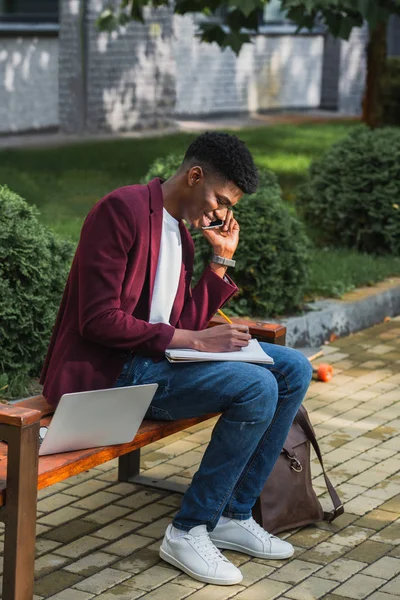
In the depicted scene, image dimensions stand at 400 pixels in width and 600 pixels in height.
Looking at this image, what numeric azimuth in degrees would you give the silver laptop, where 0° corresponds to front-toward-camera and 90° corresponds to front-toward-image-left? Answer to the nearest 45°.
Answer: approximately 135°

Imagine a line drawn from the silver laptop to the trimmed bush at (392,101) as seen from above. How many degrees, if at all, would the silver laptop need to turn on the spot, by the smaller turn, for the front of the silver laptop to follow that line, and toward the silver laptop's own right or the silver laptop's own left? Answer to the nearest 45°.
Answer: approximately 45° to the silver laptop's own right

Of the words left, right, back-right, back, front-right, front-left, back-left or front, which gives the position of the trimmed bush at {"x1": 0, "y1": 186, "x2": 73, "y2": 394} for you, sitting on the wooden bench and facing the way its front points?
back-left

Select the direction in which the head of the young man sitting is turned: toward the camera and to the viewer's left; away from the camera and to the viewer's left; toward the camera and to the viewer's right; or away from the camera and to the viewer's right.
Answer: toward the camera and to the viewer's right

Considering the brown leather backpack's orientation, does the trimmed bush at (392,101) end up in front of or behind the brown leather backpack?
behind

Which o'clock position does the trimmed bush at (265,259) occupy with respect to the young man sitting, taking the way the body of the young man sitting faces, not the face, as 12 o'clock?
The trimmed bush is roughly at 8 o'clock from the young man sitting.

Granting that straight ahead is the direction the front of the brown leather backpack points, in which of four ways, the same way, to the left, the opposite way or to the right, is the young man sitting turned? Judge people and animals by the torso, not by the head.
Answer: to the left

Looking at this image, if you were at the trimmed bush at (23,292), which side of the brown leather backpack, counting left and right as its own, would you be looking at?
right

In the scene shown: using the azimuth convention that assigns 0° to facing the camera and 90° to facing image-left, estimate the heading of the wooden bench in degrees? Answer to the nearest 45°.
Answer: approximately 315°

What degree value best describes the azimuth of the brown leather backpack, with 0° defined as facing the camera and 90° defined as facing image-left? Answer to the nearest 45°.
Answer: approximately 45°

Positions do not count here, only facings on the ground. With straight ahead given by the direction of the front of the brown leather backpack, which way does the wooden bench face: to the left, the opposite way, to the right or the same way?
to the left
